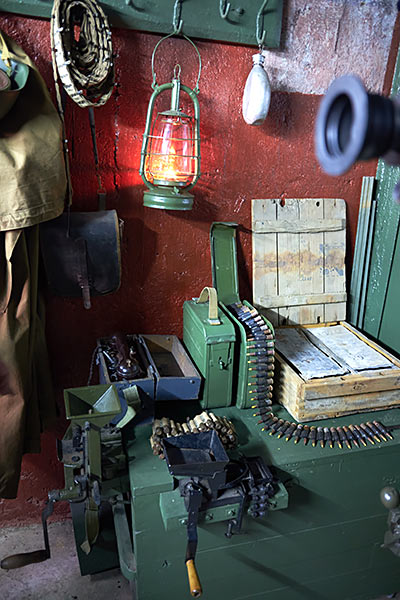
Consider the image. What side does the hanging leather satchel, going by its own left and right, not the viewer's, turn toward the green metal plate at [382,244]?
left

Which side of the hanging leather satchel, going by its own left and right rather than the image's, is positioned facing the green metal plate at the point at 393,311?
left

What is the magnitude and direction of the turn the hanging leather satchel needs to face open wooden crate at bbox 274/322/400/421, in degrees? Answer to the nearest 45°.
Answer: approximately 90° to its left

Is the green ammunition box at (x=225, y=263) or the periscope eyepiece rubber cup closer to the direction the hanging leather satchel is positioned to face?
the periscope eyepiece rubber cup

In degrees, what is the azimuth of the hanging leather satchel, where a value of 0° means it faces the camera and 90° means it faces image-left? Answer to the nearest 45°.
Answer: approximately 0°
